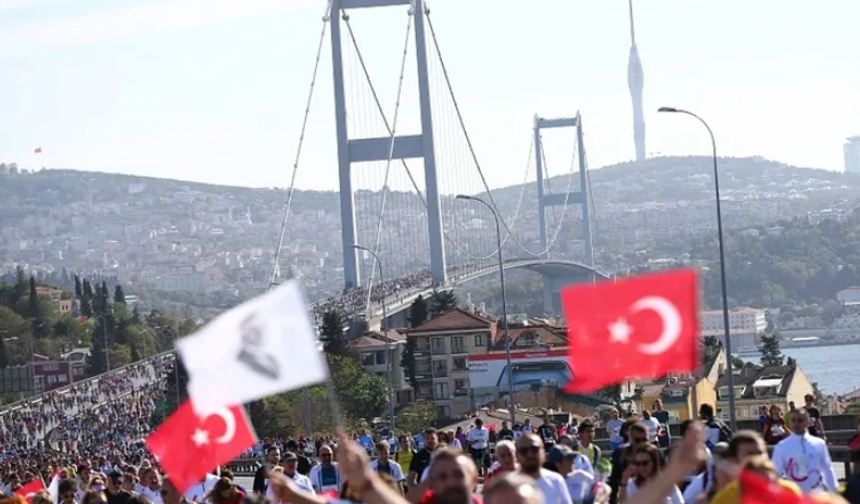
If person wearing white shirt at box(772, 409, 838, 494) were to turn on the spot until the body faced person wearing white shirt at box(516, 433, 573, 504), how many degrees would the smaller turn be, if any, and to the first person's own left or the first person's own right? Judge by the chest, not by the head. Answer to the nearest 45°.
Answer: approximately 45° to the first person's own right

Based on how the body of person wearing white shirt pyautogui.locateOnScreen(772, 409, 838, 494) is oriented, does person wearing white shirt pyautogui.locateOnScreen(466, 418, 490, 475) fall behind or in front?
behind

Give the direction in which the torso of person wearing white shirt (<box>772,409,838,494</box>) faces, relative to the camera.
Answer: toward the camera

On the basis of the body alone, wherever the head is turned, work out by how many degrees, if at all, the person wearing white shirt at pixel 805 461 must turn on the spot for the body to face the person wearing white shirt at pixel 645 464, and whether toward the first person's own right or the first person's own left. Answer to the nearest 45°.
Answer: approximately 45° to the first person's own right

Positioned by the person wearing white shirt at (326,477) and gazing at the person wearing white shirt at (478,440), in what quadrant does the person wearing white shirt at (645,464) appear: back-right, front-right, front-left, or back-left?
back-right

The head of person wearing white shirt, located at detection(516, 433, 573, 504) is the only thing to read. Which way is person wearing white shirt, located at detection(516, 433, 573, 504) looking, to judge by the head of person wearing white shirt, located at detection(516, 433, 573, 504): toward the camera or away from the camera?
toward the camera

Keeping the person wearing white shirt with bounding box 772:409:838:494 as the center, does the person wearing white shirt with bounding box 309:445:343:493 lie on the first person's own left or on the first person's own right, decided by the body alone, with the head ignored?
on the first person's own right

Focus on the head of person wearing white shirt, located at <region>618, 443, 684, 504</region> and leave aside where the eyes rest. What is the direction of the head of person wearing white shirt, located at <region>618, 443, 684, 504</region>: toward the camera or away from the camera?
toward the camera
